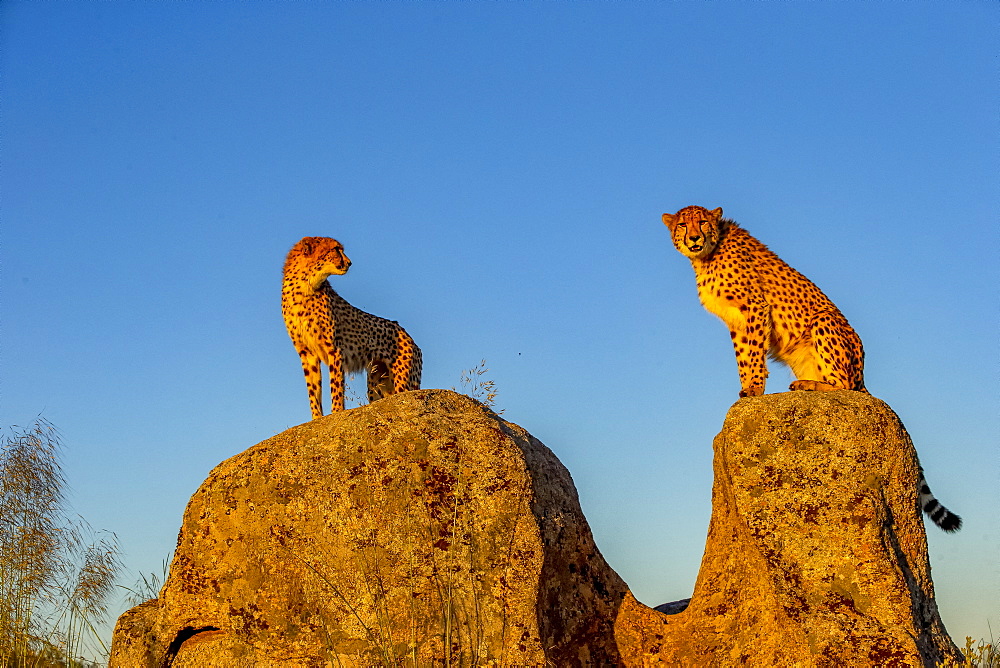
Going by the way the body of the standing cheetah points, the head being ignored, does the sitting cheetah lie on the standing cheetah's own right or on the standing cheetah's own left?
on the standing cheetah's own left

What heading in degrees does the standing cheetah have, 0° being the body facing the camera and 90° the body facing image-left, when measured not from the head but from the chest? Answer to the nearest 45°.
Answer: approximately 45°

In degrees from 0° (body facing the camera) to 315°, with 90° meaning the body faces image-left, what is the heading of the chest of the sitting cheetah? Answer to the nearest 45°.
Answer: approximately 90°
